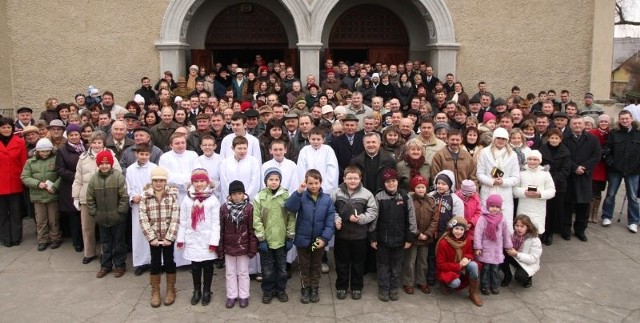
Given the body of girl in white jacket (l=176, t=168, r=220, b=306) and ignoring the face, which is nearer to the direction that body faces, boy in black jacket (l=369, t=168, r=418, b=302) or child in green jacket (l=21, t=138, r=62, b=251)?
the boy in black jacket

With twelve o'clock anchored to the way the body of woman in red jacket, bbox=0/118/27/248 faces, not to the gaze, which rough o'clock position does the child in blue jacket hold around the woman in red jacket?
The child in blue jacket is roughly at 11 o'clock from the woman in red jacket.

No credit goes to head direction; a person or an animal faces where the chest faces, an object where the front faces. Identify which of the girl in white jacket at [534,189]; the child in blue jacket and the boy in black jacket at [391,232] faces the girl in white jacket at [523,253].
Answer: the girl in white jacket at [534,189]

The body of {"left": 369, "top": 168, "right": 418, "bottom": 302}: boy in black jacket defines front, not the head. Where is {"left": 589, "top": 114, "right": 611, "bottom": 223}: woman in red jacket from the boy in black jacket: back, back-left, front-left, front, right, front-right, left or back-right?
back-left

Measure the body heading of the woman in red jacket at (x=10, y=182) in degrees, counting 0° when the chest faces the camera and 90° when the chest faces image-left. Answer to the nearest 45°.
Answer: approximately 0°

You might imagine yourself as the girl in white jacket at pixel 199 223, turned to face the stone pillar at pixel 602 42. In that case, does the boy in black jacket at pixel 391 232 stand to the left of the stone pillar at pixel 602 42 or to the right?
right

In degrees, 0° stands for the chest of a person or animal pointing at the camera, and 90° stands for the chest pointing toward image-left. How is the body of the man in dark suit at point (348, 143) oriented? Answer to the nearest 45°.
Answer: approximately 0°

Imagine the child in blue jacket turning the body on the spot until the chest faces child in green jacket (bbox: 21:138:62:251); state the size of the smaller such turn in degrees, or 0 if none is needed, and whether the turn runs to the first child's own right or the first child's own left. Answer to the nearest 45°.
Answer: approximately 135° to the first child's own right

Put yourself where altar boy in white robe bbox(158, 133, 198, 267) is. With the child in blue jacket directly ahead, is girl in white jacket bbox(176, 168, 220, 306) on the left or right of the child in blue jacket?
right

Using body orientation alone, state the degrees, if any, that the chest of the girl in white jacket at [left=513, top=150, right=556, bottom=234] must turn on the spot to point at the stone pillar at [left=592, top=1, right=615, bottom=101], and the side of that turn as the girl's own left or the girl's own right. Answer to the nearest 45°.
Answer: approximately 180°
